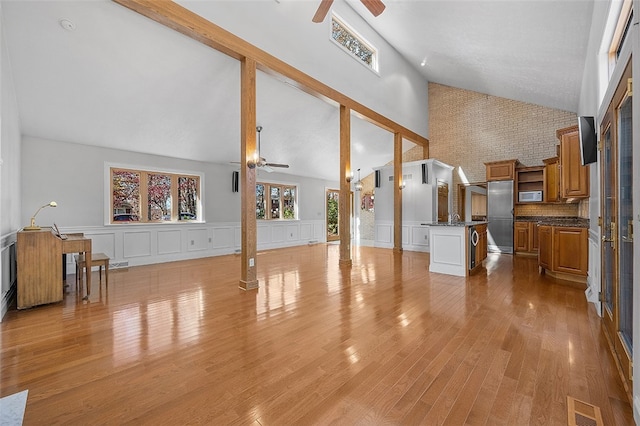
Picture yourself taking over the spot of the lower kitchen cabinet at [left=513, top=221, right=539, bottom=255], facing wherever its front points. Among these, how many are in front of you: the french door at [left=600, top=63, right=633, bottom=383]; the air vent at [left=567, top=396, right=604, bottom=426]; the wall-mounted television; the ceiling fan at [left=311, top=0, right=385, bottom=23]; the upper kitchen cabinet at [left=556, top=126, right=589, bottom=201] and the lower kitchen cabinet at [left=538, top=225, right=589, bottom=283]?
6

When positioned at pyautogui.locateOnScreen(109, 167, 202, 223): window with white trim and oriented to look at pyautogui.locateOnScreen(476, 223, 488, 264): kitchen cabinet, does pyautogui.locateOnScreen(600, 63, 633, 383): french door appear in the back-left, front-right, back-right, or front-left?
front-right

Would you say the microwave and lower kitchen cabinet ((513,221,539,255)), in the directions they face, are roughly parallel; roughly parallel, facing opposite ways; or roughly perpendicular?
roughly parallel

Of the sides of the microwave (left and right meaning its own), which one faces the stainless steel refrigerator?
right

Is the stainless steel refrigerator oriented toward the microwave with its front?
no

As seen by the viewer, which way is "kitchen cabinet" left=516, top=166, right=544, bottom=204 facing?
toward the camera

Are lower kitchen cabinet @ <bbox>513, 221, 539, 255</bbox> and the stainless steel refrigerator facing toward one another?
no

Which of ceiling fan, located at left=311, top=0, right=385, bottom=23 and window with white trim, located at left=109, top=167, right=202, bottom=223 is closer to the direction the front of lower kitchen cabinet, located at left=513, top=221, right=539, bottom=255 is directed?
the ceiling fan

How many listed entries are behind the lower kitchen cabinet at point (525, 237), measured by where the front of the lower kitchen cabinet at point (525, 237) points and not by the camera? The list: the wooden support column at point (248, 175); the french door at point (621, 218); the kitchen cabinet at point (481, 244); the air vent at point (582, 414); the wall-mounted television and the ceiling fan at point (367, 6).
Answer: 0

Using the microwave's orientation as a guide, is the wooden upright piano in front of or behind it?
in front

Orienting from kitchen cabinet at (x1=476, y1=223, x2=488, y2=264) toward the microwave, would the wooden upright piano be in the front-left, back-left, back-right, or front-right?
back-left

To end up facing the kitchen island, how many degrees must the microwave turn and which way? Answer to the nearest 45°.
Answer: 0° — it already faces it

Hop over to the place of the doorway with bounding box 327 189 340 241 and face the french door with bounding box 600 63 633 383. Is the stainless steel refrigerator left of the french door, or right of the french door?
left

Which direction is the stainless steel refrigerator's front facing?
toward the camera

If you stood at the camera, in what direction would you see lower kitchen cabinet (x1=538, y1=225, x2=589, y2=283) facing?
facing the viewer and to the left of the viewer

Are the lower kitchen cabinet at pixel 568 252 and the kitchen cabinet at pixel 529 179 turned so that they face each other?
no

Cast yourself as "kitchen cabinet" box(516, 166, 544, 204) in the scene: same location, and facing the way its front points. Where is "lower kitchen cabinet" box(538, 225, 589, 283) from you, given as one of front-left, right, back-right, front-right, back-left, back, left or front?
front

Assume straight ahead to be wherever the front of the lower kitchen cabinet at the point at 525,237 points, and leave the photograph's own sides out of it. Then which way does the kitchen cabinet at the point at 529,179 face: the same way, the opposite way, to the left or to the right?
the same way

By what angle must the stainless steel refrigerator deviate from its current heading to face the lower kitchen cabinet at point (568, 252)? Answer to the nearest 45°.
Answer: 0° — it already faces it

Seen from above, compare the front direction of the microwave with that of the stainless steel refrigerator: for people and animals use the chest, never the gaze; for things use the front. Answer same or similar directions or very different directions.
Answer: same or similar directions

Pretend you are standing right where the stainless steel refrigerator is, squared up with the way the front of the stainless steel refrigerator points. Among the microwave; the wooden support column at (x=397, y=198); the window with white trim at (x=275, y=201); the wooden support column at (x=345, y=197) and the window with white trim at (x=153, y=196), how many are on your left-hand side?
1
